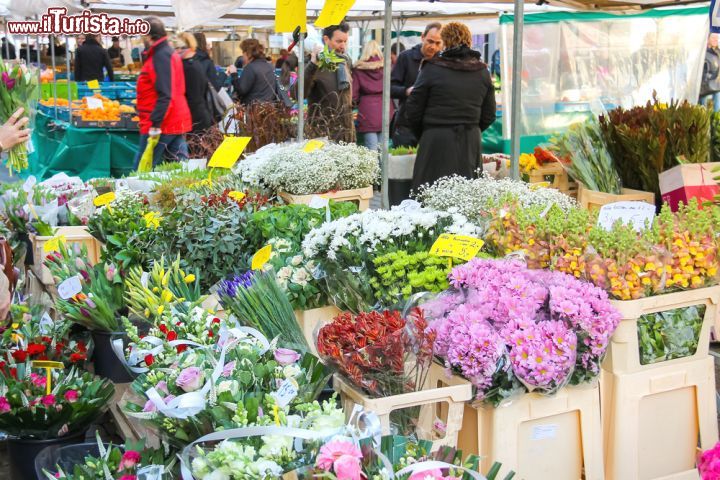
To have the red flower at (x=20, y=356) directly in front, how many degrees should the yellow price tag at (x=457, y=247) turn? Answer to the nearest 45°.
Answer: approximately 90° to its right

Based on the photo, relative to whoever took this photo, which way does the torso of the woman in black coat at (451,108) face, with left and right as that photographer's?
facing away from the viewer

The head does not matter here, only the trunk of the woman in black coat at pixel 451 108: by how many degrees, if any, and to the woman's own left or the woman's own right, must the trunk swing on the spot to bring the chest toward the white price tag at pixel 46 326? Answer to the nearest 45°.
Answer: approximately 135° to the woman's own left

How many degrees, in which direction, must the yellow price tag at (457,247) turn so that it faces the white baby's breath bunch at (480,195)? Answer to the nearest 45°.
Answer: approximately 180°

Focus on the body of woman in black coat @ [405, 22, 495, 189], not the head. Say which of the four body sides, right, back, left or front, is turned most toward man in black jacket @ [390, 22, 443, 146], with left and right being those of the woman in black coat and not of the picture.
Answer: front

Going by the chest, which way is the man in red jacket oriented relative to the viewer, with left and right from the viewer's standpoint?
facing to the left of the viewer

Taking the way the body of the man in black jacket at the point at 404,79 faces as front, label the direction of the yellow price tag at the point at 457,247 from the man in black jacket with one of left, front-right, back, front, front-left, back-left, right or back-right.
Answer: front-right

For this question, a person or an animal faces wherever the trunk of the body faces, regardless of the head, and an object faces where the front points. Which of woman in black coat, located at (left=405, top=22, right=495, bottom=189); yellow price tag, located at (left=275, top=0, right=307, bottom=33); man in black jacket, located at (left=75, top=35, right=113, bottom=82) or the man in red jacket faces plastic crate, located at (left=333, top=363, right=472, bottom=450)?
the yellow price tag

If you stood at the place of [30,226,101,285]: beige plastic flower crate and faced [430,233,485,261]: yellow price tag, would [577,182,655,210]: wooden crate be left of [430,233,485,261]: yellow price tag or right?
left

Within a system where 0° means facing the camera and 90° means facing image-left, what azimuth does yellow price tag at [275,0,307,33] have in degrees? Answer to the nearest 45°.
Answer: approximately 0°

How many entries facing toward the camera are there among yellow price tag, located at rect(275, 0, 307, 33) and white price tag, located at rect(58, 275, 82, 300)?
2
